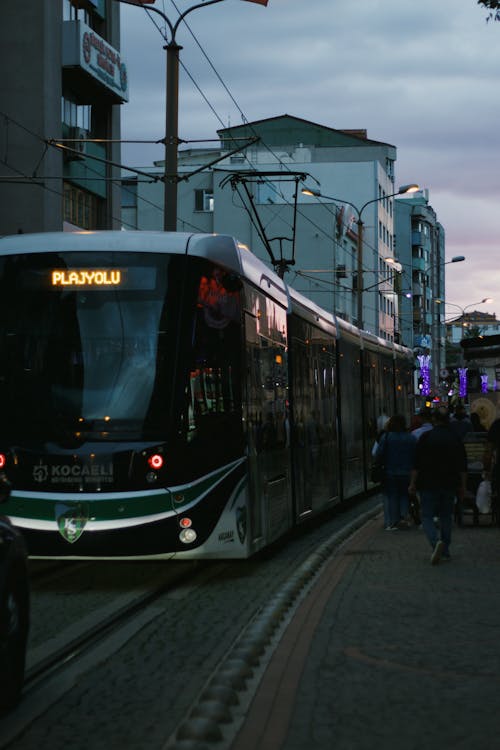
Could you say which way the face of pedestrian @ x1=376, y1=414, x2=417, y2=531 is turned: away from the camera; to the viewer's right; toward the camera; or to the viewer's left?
away from the camera

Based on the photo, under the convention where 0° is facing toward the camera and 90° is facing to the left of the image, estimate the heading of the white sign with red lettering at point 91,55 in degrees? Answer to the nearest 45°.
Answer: approximately 315°

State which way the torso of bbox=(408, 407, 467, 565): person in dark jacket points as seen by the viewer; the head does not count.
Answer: away from the camera

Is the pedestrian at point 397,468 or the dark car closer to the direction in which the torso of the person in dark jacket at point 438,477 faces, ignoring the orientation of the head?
the pedestrian

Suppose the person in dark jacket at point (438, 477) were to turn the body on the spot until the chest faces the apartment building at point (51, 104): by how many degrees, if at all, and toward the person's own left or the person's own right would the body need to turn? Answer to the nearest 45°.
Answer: approximately 45° to the person's own left

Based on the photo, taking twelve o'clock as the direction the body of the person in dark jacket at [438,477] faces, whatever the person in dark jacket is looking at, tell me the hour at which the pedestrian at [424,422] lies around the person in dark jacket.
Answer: The pedestrian is roughly at 12 o'clock from the person in dark jacket.

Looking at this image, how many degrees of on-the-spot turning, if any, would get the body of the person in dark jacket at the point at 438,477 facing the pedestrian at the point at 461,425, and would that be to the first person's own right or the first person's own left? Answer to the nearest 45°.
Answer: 0° — they already face them
